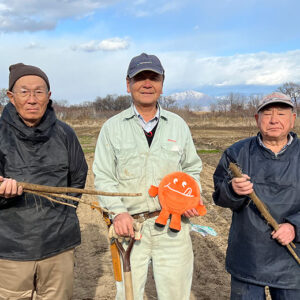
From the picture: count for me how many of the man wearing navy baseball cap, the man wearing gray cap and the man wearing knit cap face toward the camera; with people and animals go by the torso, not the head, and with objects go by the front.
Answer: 3

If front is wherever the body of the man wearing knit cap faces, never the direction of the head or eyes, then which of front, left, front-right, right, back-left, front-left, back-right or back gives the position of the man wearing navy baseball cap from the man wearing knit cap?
left

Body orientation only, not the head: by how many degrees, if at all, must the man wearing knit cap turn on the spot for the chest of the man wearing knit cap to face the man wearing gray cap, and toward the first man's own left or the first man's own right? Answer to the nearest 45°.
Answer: approximately 90° to the first man's own left

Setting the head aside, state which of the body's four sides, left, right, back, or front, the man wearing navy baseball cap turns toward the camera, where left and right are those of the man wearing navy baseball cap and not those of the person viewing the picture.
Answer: front

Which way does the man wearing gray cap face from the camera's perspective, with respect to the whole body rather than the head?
toward the camera

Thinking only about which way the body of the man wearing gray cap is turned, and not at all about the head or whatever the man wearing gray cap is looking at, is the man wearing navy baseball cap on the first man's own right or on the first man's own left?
on the first man's own right

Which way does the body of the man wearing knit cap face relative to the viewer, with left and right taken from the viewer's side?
facing the viewer

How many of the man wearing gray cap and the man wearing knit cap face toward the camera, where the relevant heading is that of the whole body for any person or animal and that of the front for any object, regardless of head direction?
2
